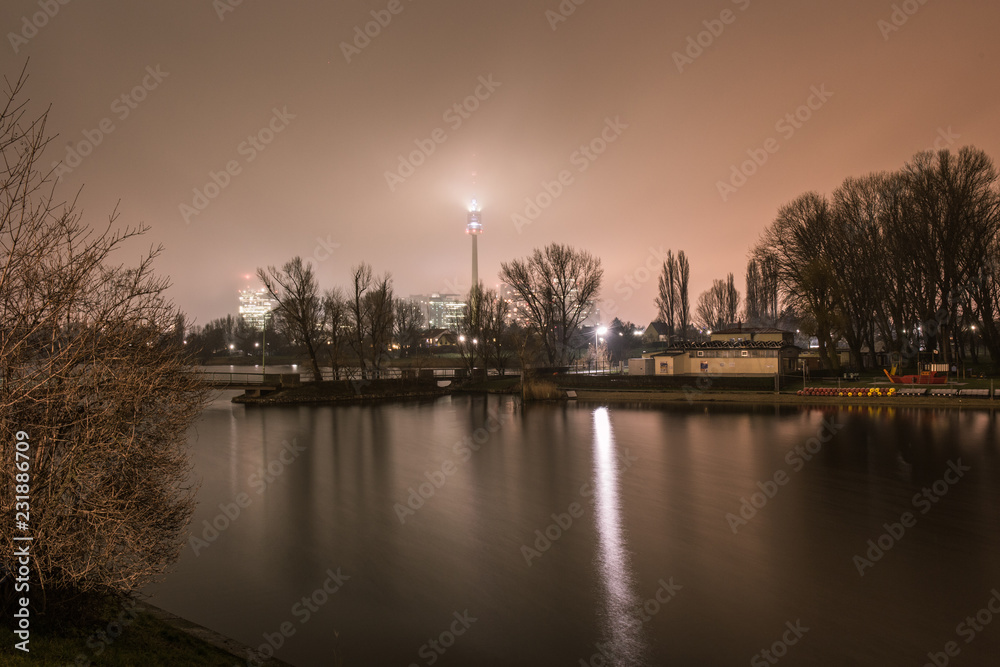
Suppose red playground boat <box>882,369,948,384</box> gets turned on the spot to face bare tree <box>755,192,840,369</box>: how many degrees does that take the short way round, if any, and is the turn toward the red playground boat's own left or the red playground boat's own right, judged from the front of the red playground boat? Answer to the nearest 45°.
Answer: approximately 45° to the red playground boat's own right

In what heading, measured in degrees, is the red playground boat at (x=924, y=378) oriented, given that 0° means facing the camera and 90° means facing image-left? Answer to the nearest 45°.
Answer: approximately 90°

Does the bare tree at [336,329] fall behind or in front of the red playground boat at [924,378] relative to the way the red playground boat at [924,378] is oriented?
in front

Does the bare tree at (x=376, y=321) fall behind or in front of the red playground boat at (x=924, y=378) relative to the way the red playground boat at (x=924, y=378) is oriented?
in front
